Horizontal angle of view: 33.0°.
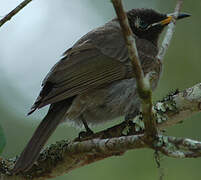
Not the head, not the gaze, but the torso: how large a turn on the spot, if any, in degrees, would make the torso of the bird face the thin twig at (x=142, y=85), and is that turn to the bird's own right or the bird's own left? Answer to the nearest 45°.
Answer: approximately 90° to the bird's own right

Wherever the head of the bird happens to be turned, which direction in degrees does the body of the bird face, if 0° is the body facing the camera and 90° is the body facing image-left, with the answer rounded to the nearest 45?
approximately 270°
